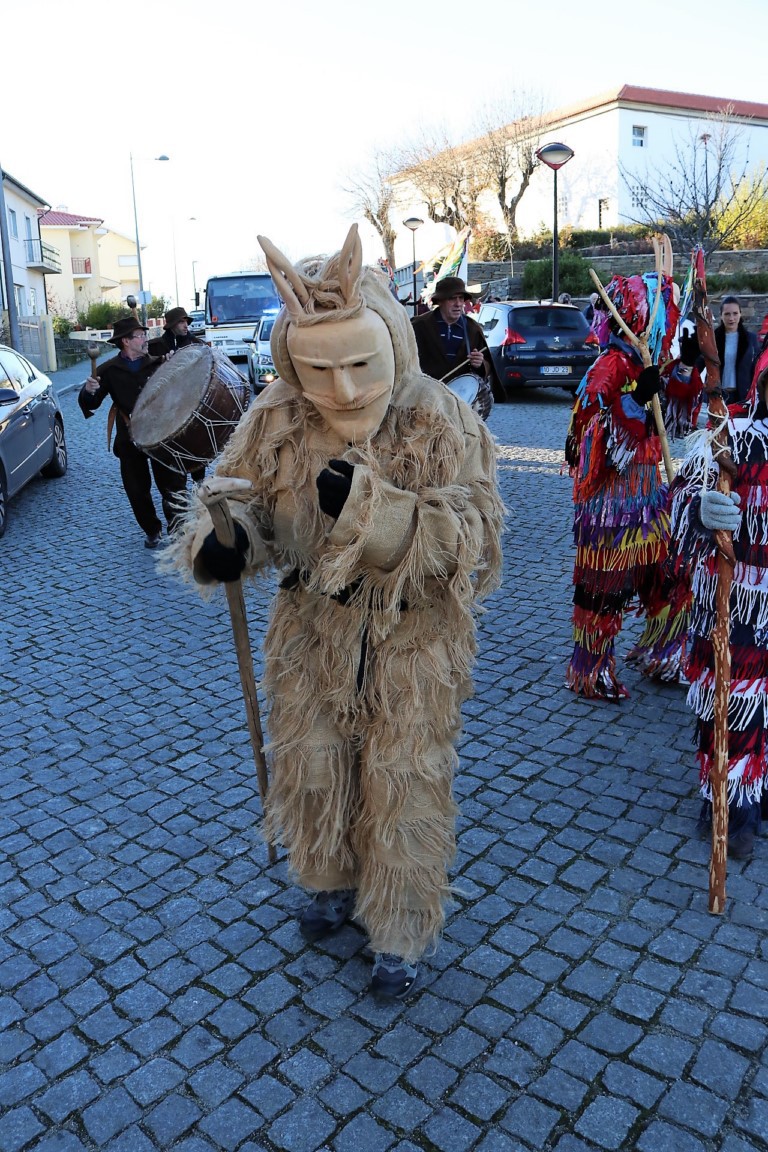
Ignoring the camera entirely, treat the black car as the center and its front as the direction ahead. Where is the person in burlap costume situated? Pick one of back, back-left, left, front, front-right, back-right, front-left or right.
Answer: back-left

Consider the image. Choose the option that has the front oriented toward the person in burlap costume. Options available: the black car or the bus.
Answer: the bus

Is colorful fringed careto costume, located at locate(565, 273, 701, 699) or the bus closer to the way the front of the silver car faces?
the colorful fringed careto costume

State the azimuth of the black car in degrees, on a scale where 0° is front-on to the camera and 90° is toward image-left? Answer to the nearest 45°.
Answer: approximately 135°

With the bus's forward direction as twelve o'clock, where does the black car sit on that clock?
The black car is roughly at 11 o'clock from the bus.

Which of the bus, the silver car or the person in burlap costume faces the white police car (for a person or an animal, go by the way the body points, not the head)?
the bus

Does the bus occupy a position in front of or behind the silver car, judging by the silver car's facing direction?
behind
